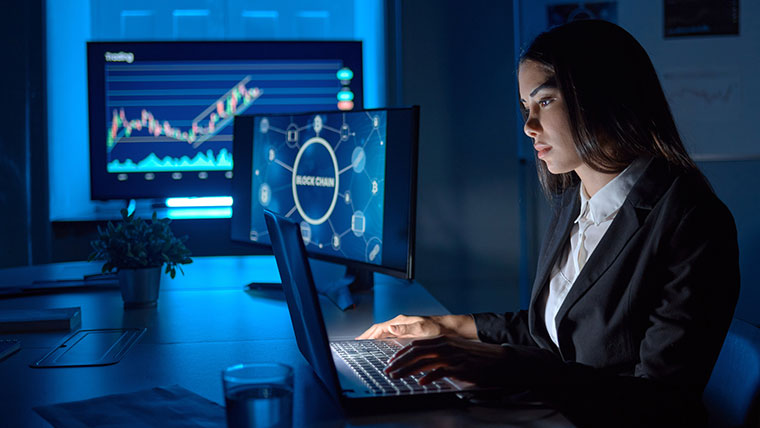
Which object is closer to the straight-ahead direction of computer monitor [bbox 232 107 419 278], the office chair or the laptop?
the laptop

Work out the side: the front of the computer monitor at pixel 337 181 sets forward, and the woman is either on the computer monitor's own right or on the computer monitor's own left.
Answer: on the computer monitor's own left
